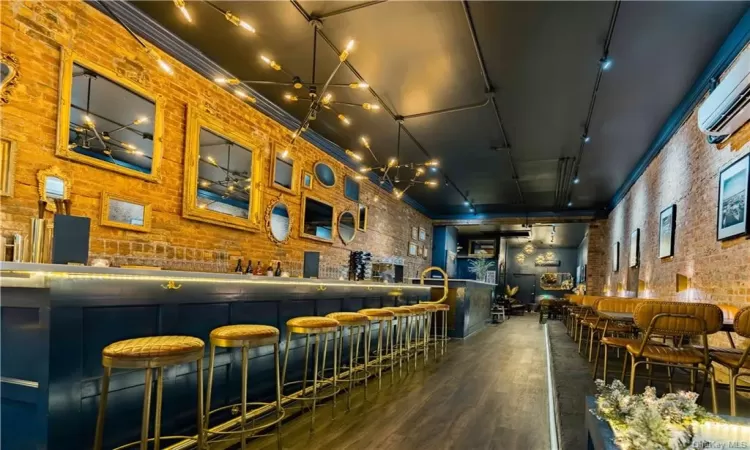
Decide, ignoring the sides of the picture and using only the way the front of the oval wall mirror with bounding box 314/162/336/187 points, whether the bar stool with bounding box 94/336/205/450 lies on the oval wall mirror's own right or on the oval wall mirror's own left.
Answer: on the oval wall mirror's own right

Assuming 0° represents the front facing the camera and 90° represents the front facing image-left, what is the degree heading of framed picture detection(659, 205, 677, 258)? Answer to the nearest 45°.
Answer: approximately 45°

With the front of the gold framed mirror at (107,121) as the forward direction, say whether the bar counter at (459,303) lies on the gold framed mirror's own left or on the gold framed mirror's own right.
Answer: on the gold framed mirror's own left

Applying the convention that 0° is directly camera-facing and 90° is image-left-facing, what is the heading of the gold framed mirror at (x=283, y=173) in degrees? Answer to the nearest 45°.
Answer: approximately 315°

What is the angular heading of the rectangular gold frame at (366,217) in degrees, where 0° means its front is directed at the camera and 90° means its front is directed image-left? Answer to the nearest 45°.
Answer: approximately 315°

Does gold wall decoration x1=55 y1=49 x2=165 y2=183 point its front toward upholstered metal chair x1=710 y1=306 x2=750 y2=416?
yes

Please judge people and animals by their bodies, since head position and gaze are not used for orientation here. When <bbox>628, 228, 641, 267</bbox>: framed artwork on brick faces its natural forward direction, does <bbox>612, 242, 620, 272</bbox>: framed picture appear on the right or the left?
on its right
